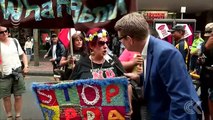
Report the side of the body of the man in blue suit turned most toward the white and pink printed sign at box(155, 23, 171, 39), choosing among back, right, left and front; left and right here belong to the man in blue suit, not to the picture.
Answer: right

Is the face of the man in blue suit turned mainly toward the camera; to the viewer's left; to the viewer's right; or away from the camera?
to the viewer's left

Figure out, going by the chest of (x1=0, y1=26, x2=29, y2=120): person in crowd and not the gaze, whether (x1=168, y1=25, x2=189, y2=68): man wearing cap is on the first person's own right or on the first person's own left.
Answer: on the first person's own left

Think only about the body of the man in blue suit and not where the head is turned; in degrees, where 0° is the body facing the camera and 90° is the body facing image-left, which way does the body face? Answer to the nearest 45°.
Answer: approximately 90°

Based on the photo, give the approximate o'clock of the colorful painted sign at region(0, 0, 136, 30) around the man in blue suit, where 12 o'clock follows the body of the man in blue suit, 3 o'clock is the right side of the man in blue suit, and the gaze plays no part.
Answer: The colorful painted sign is roughly at 2 o'clock from the man in blue suit.

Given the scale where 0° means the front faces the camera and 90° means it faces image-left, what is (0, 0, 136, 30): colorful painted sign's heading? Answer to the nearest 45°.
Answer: approximately 0°

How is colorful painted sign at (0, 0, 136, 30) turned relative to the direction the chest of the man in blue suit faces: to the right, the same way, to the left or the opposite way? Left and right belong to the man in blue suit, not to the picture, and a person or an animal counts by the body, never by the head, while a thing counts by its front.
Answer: to the left
